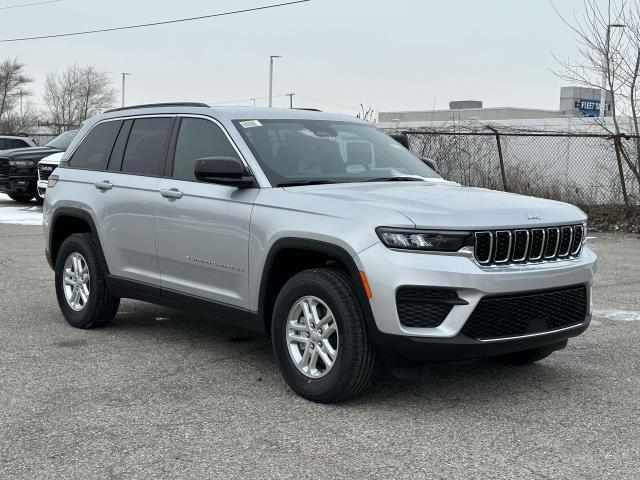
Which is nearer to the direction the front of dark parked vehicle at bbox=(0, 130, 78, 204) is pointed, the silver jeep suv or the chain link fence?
the silver jeep suv

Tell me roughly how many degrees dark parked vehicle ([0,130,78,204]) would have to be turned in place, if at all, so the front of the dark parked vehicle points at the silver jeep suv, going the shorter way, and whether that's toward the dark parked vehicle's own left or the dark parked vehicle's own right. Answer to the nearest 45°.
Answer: approximately 45° to the dark parked vehicle's own left

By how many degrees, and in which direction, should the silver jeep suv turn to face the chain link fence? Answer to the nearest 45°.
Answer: approximately 135° to its left

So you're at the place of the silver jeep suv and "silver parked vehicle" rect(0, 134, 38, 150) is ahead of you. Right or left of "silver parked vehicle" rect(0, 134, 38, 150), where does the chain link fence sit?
right

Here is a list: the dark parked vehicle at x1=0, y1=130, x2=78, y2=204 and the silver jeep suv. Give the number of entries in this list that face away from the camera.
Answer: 0

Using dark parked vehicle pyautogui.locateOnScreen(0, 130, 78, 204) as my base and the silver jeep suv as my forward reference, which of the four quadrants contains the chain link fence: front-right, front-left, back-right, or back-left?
front-left

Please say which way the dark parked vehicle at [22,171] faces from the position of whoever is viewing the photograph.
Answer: facing the viewer and to the left of the viewer

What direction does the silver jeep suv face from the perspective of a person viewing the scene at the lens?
facing the viewer and to the right of the viewer

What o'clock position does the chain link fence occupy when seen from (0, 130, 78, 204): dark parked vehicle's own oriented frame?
The chain link fence is roughly at 8 o'clock from the dark parked vehicle.
